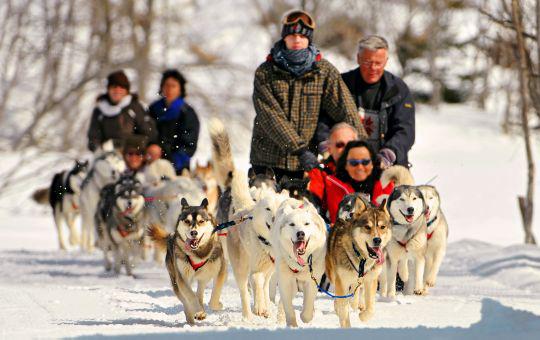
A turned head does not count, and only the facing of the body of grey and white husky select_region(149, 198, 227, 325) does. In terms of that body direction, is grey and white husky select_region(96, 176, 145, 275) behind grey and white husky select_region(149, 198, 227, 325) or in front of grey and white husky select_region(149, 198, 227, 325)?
behind

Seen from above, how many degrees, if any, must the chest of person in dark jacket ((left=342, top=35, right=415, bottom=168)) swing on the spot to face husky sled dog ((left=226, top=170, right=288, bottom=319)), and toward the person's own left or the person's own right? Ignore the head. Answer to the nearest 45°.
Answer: approximately 45° to the person's own right

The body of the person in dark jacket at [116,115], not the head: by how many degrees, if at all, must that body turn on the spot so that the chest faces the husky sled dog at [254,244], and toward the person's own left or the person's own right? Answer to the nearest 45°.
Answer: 0° — they already face it
